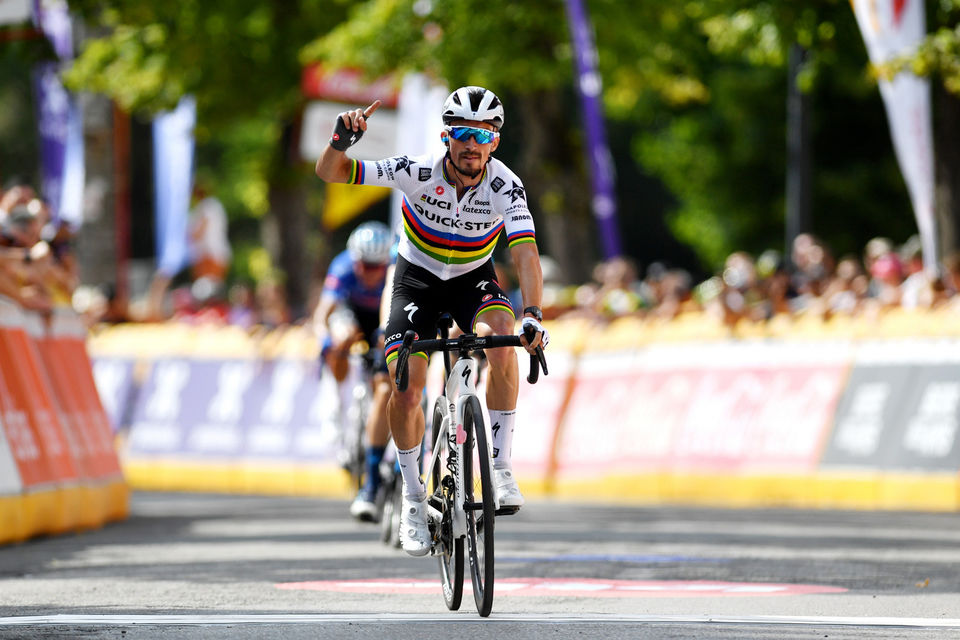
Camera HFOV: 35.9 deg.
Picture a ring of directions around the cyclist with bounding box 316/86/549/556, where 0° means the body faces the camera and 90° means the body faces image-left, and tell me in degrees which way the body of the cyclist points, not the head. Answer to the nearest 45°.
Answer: approximately 0°

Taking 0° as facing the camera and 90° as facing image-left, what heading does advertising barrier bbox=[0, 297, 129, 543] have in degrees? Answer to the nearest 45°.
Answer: approximately 315°

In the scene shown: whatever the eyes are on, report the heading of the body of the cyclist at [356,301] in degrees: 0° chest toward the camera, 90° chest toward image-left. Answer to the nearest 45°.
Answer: approximately 0°

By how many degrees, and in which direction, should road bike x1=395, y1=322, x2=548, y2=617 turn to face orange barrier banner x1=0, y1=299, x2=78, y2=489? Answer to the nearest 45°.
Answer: approximately 135° to its right

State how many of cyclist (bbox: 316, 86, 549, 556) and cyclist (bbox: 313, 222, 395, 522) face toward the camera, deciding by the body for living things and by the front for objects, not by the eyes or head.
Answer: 2

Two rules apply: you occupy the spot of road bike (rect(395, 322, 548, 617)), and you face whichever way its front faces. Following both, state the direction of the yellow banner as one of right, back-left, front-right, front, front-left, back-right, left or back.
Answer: back

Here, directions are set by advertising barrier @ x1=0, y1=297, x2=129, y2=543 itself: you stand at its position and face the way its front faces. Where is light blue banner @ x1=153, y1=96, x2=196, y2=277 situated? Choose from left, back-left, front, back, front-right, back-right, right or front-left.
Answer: back-left

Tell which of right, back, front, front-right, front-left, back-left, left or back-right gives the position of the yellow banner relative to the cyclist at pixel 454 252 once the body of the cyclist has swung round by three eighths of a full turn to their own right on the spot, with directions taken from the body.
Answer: front-right

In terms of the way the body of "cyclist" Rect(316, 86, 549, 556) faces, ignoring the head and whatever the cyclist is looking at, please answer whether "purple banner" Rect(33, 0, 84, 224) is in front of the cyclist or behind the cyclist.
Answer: behind

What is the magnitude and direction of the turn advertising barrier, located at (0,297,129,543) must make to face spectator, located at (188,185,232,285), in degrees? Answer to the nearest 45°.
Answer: approximately 135° to its left
